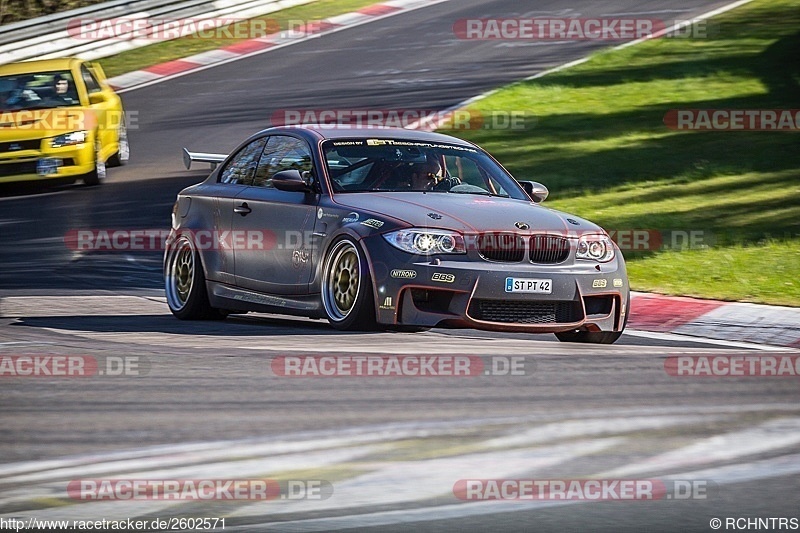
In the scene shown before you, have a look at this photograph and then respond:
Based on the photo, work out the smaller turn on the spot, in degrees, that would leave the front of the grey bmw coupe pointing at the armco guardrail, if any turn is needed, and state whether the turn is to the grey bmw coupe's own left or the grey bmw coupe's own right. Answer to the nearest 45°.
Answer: approximately 135° to the grey bmw coupe's own left

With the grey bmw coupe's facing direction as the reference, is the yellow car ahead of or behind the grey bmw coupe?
behind

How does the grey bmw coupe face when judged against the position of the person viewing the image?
facing the viewer and to the right of the viewer

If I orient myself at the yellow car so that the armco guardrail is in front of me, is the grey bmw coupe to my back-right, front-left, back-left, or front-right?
back-right
